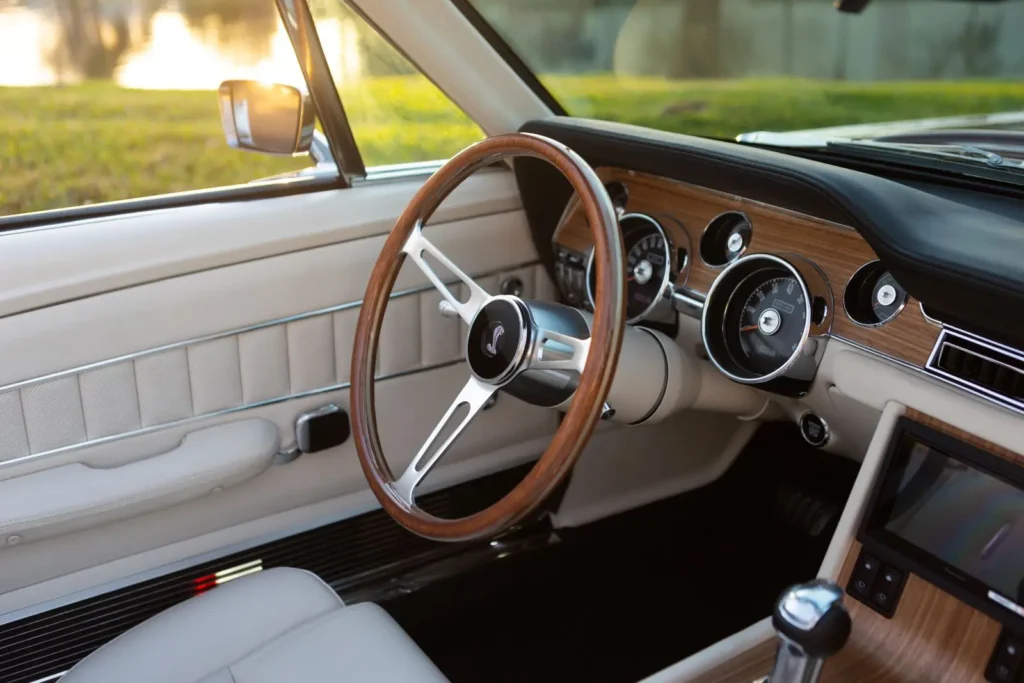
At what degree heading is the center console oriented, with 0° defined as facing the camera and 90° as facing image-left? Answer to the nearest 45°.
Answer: approximately 45°

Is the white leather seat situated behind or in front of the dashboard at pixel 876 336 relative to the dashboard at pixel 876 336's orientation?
in front

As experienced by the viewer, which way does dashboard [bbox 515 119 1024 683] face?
facing the viewer and to the left of the viewer

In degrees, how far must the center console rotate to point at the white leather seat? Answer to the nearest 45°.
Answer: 0° — it already faces it

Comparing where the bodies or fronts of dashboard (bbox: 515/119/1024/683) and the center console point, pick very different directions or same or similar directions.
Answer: same or similar directions
